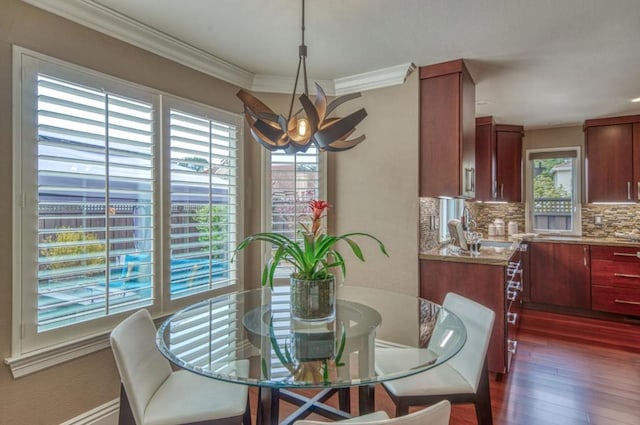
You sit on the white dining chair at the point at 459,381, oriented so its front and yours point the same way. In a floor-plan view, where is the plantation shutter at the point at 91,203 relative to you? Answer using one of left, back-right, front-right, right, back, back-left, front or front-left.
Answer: front

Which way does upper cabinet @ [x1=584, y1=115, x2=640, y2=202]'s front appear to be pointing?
toward the camera

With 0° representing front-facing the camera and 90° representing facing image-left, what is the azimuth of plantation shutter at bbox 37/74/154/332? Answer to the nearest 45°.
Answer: approximately 315°

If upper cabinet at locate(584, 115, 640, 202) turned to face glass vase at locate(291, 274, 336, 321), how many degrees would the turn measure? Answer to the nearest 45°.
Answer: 0° — it already faces it

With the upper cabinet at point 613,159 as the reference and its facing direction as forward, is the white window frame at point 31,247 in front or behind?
in front

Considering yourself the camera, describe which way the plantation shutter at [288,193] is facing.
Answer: facing the viewer

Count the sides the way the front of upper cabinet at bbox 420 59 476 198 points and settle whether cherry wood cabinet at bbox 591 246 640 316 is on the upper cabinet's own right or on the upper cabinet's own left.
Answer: on the upper cabinet's own left

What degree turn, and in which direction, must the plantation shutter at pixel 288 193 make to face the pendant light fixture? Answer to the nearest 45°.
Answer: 0° — it already faces it

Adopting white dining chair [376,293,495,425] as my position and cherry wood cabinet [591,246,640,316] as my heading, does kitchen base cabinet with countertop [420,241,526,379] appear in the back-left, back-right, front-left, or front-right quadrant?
front-left

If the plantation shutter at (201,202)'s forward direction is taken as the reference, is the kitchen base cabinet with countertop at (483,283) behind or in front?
in front

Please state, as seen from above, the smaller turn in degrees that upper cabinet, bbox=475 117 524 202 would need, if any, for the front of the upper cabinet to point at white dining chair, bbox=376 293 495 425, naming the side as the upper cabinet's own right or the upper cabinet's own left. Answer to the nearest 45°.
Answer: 0° — it already faces it

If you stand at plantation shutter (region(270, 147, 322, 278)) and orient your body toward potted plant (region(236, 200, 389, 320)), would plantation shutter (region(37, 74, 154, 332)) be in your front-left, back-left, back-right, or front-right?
front-right

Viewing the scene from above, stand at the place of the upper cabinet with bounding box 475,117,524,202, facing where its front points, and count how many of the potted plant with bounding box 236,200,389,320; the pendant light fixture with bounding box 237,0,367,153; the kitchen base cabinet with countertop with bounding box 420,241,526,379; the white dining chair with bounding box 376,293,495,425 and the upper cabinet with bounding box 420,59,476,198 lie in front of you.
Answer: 5

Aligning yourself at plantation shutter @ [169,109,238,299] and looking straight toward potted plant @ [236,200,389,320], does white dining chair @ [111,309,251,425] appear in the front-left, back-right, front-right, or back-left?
front-right

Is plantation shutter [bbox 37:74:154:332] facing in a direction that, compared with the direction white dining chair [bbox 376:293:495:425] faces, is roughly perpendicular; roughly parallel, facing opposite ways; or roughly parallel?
roughly parallel, facing opposite ways
